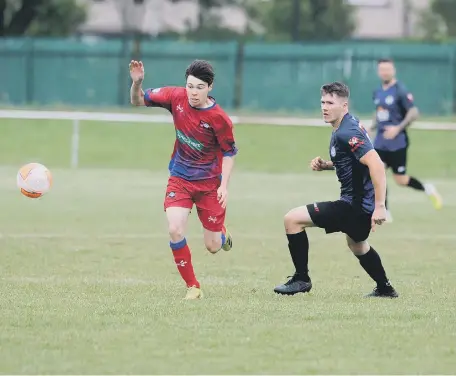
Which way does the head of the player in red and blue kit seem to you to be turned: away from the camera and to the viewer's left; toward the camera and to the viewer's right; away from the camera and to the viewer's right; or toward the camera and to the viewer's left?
toward the camera and to the viewer's left

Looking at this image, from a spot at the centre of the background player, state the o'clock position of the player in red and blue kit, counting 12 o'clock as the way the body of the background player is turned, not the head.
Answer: The player in red and blue kit is roughly at 11 o'clock from the background player.

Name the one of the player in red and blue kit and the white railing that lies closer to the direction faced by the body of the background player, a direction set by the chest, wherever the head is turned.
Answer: the player in red and blue kit

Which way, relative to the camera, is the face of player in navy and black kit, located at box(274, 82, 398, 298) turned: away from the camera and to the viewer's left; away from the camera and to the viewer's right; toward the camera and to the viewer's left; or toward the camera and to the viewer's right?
toward the camera and to the viewer's left

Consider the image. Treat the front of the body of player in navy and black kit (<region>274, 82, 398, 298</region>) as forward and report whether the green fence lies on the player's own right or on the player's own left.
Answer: on the player's own right

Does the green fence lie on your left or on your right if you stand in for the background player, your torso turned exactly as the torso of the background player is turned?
on your right

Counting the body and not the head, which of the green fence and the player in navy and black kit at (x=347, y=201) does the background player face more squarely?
the player in navy and black kit

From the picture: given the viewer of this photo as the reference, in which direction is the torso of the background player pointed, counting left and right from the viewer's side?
facing the viewer and to the left of the viewer

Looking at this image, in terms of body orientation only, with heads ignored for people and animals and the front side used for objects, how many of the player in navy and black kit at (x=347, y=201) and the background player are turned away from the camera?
0

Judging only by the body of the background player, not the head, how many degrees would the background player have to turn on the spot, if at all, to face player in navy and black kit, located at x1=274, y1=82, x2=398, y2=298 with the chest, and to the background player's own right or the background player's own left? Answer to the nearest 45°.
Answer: approximately 45° to the background player's own left

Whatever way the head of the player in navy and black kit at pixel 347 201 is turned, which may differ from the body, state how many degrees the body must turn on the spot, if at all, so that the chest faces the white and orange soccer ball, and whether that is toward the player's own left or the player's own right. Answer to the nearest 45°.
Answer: approximately 45° to the player's own right

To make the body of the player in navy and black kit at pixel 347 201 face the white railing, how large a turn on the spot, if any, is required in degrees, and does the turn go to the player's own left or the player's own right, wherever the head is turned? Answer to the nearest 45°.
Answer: approximately 90° to the player's own right

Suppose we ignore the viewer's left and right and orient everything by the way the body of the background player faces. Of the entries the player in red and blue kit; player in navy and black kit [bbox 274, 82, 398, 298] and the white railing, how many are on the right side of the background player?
1

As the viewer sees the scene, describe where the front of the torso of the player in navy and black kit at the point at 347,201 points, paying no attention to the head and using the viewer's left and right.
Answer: facing to the left of the viewer
